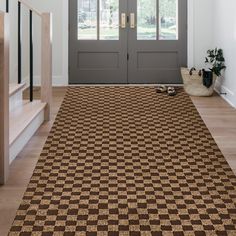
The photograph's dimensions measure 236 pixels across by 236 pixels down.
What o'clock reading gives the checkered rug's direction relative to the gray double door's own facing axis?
The checkered rug is roughly at 12 o'clock from the gray double door.

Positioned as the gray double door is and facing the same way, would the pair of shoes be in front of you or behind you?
in front

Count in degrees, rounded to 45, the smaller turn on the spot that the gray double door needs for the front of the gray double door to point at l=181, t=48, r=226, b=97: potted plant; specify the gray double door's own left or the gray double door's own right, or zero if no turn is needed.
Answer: approximately 45° to the gray double door's own left

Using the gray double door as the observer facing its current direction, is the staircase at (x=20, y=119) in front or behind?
in front

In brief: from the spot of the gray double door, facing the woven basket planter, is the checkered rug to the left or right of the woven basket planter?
right

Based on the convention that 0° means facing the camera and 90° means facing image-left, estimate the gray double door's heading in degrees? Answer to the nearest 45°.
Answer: approximately 0°
